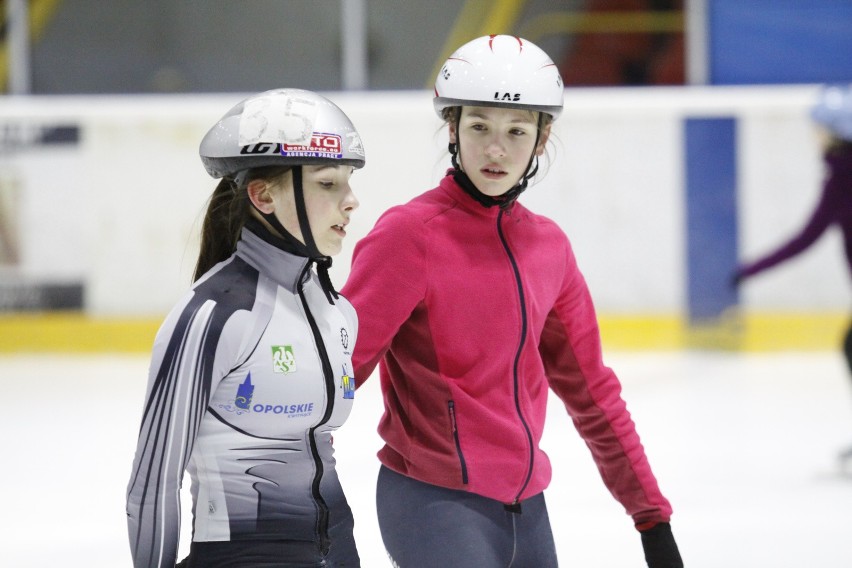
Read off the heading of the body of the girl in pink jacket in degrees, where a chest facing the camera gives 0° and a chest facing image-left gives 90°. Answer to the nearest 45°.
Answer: approximately 315°

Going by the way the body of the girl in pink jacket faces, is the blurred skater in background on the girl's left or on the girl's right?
on the girl's left
